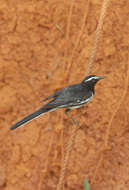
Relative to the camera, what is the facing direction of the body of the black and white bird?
to the viewer's right
